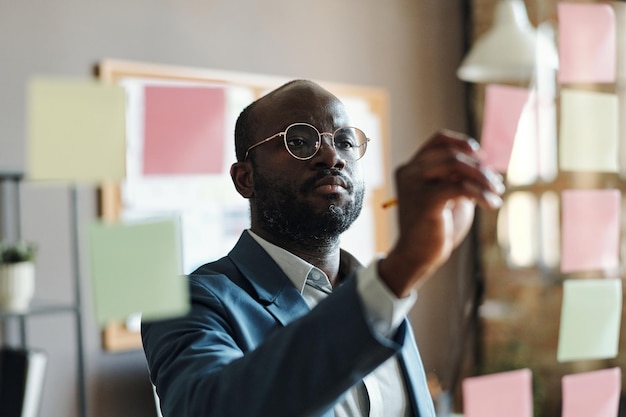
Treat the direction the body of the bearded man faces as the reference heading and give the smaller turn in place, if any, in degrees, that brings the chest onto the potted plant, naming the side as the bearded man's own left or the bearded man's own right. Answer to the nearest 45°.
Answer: approximately 180°

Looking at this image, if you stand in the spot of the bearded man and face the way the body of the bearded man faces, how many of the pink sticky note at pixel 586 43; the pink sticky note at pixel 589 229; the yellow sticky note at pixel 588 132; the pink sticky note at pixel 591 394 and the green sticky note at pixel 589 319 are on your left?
5

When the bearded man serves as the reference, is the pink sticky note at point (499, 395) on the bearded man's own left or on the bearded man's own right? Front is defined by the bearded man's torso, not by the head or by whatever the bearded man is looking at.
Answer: on the bearded man's own left

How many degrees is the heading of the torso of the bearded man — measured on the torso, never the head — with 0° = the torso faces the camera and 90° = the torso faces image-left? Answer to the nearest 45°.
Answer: approximately 315°

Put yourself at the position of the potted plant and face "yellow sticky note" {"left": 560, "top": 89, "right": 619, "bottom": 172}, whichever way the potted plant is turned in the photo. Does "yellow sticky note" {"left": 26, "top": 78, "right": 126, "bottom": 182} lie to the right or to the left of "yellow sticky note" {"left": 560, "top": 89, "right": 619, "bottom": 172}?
right

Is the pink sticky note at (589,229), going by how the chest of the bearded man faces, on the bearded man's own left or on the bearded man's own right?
on the bearded man's own left
